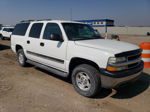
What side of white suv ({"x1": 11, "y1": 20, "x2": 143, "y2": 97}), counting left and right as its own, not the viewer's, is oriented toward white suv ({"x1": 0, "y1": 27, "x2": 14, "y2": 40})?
back

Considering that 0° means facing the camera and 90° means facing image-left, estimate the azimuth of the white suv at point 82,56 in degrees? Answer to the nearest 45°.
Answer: approximately 315°
